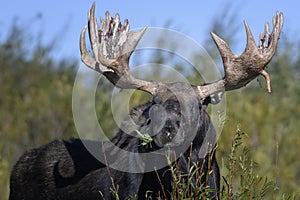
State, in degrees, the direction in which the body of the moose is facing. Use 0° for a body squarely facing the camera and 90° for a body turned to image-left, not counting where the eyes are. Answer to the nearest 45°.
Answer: approximately 315°
